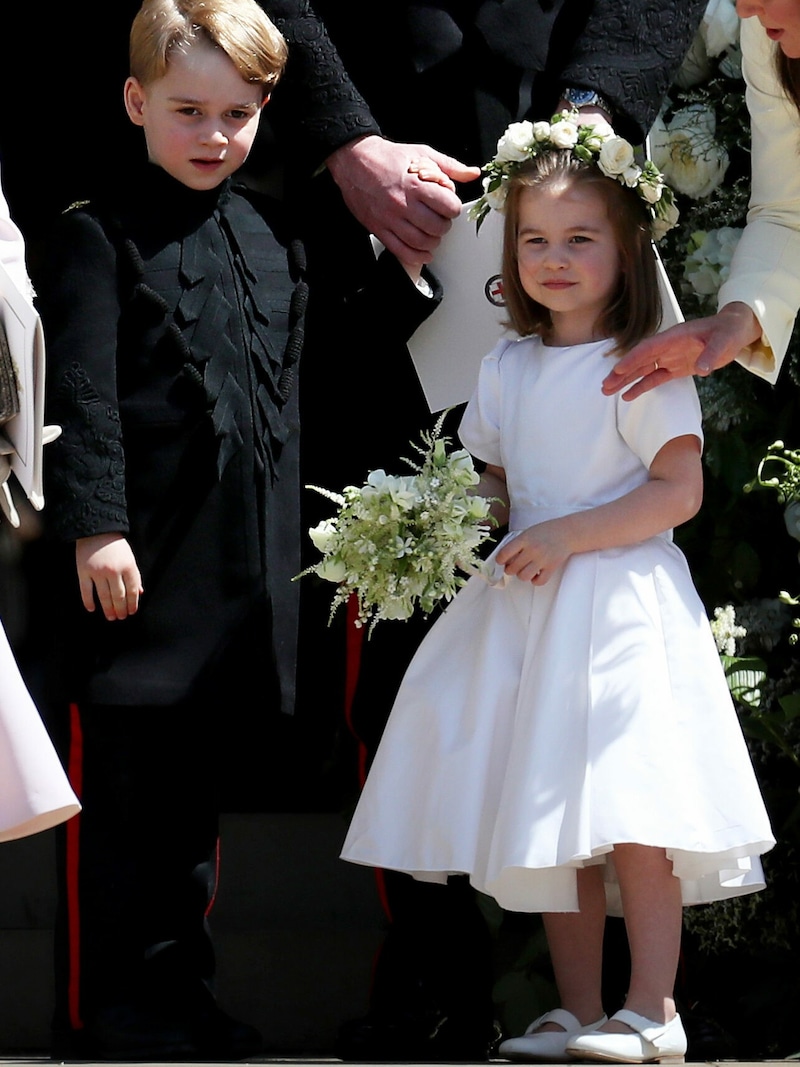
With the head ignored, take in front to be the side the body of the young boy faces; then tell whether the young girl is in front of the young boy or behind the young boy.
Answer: in front

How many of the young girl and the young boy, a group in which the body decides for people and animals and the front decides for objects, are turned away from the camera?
0

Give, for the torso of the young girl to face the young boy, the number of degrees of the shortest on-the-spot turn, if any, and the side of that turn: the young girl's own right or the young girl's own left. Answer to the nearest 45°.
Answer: approximately 45° to the young girl's own right

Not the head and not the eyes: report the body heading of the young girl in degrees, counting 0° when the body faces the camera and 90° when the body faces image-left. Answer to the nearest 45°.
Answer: approximately 45°

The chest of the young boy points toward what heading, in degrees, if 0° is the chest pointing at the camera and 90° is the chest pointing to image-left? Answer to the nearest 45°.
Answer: approximately 315°
